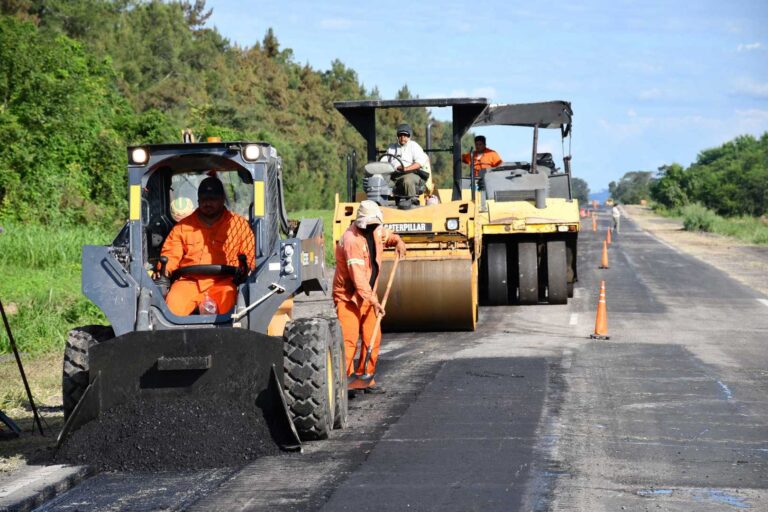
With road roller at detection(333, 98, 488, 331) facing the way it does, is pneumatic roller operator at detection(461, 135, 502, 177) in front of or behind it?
behind

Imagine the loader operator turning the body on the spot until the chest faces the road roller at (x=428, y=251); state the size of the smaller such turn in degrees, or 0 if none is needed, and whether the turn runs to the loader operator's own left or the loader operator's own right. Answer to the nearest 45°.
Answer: approximately 135° to the loader operator's own left

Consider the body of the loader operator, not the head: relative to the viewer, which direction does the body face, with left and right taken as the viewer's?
facing the viewer

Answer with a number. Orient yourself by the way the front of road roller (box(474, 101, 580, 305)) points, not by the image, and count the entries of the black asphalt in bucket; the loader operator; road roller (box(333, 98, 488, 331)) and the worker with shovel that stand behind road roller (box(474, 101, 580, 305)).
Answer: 0

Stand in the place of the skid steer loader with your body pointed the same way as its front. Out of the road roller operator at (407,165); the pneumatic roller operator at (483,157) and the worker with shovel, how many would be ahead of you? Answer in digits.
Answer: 0

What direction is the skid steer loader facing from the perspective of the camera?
toward the camera

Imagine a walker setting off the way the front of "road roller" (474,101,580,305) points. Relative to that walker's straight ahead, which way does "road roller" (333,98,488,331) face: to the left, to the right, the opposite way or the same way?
the same way

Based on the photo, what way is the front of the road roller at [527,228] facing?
toward the camera

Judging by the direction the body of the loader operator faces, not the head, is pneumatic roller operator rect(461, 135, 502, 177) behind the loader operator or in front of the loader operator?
behind

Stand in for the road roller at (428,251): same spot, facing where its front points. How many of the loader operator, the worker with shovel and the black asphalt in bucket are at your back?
0

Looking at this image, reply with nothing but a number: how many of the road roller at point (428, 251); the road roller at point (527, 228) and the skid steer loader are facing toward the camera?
3

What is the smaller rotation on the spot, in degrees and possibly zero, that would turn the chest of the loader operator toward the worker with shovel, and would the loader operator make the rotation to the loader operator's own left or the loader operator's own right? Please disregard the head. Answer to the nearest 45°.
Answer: approximately 135° to the loader operator's own left

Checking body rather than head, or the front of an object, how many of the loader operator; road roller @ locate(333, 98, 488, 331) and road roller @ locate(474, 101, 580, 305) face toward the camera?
3

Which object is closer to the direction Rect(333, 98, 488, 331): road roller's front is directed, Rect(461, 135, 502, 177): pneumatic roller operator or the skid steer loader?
the skid steer loader
